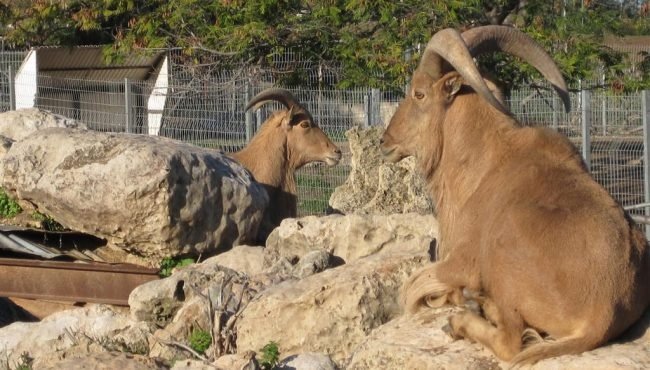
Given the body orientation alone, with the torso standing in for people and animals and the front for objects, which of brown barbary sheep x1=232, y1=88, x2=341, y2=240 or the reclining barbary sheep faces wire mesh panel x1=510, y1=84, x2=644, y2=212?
the brown barbary sheep

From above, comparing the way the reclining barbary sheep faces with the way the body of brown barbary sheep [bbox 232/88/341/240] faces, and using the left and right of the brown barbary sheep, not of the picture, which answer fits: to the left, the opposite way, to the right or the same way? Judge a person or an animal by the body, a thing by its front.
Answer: the opposite way

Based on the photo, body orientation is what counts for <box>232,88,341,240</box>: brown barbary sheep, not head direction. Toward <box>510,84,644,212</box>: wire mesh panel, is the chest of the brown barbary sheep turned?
yes

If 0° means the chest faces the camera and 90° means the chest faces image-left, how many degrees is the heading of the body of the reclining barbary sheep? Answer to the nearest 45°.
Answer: approximately 90°

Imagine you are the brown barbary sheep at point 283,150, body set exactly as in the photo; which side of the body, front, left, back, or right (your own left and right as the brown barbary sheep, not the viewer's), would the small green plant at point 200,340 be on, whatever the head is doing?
right

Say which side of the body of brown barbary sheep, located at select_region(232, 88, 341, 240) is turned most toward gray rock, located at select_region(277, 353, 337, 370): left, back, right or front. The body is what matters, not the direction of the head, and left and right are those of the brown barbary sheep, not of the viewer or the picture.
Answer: right

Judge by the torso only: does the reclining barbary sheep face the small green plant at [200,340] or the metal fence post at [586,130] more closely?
the small green plant

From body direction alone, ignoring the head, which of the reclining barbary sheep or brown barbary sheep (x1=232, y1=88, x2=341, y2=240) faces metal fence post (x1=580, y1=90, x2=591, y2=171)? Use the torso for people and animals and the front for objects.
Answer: the brown barbary sheep

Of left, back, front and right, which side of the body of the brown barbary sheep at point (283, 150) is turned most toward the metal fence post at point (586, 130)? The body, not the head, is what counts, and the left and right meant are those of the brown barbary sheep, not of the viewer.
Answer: front

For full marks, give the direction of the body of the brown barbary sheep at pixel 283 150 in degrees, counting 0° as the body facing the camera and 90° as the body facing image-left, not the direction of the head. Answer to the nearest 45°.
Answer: approximately 270°
